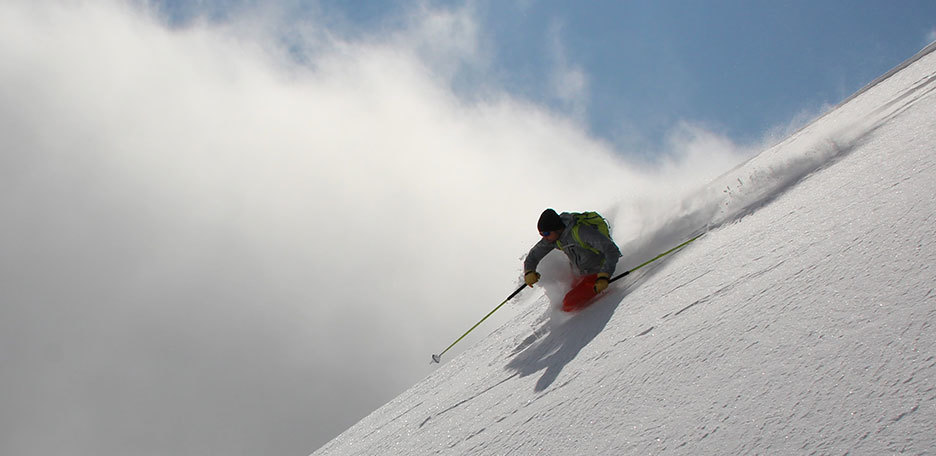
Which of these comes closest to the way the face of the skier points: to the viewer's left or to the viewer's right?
to the viewer's left

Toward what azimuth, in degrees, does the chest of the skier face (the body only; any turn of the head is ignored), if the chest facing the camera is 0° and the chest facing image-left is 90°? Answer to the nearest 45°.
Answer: approximately 45°
